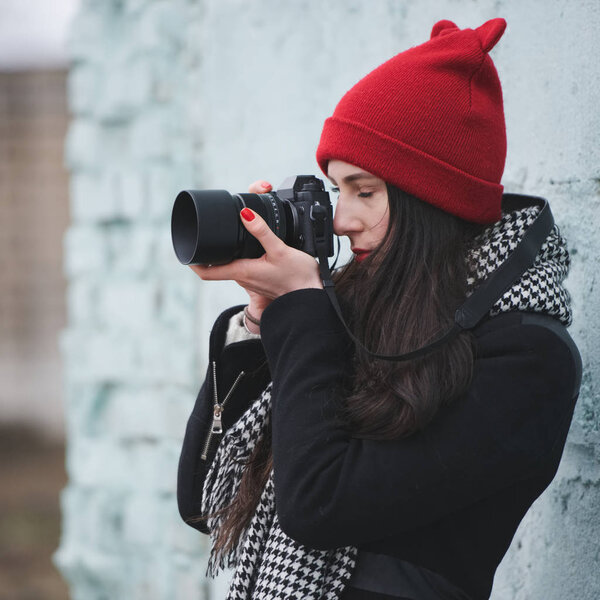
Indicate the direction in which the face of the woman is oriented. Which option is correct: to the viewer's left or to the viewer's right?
to the viewer's left

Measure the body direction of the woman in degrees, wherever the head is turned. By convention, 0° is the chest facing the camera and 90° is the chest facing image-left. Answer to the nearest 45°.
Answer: approximately 90°
